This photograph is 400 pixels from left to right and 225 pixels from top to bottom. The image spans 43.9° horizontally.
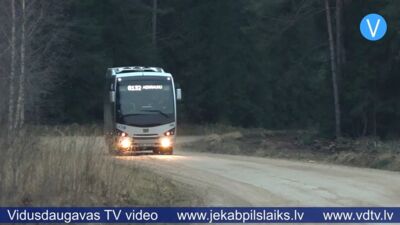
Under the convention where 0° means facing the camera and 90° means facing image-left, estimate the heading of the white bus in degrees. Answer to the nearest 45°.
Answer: approximately 0°

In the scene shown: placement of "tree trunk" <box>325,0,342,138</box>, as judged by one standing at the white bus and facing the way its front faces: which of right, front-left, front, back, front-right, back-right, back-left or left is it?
back-left

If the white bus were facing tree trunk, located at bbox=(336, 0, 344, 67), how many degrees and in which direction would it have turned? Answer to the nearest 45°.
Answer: approximately 135° to its left
